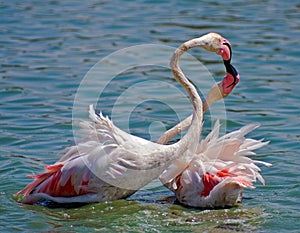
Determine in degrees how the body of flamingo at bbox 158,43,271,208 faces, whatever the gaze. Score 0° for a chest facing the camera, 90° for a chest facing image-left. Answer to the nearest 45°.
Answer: approximately 90°

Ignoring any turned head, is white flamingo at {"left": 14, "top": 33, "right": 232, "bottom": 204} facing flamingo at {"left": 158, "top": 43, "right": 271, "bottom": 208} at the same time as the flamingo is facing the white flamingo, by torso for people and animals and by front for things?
yes

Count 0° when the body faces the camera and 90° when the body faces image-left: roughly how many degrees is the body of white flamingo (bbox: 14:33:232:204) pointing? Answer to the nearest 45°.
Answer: approximately 270°

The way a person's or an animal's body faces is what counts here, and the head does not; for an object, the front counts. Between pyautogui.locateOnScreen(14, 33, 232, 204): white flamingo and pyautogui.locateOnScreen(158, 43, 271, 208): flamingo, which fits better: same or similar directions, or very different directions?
very different directions
